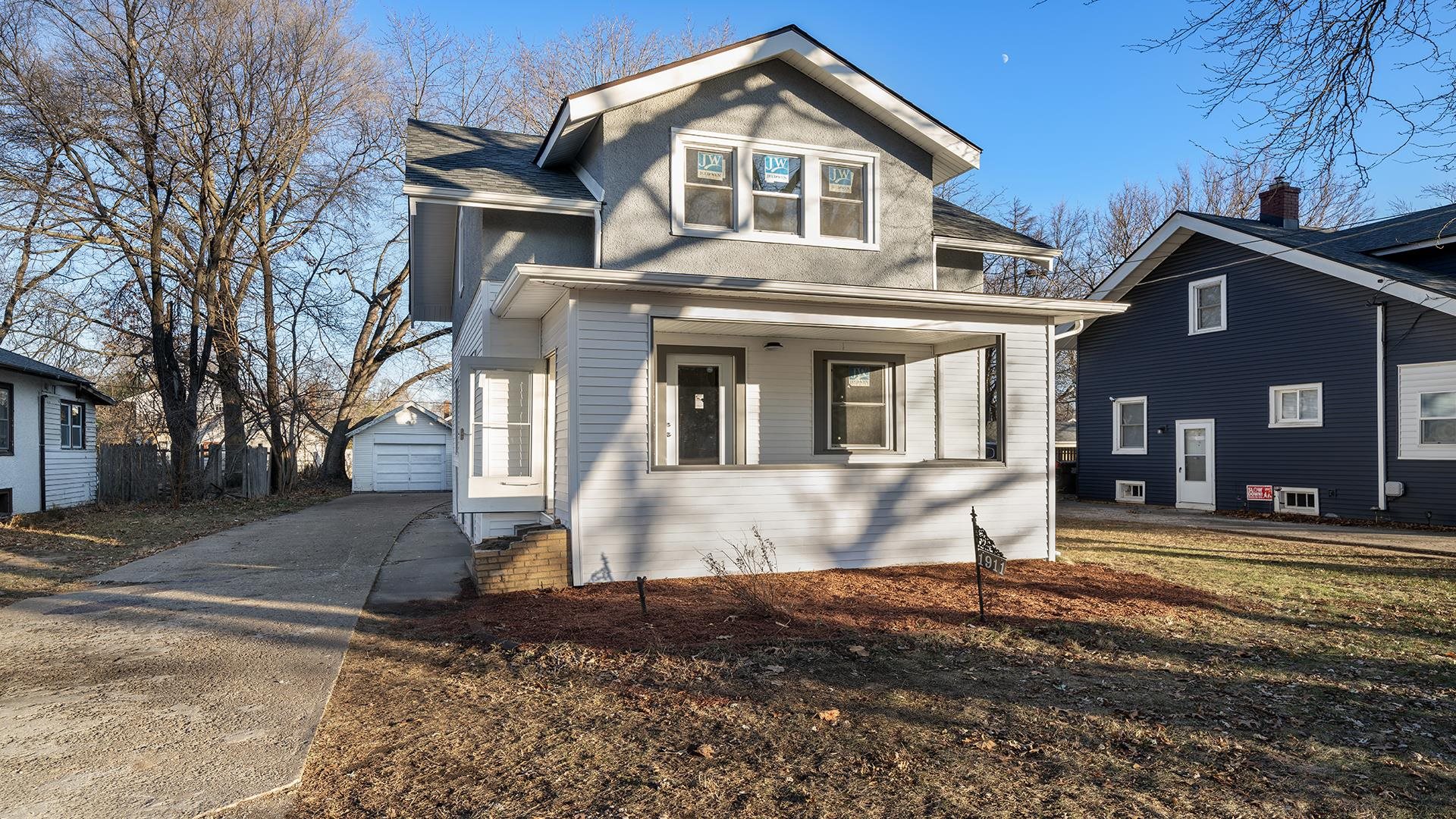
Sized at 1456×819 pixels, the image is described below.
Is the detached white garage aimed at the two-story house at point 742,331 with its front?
yes

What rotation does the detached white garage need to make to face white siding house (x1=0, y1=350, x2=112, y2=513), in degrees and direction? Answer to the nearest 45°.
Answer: approximately 45° to its right

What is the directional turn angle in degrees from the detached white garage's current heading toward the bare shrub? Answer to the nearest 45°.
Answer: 0° — it already faces it

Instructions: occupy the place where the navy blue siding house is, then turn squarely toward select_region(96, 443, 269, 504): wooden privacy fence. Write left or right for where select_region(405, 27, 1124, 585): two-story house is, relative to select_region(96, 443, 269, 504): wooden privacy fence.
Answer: left

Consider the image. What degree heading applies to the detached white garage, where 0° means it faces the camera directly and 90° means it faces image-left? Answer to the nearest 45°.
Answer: approximately 0°
